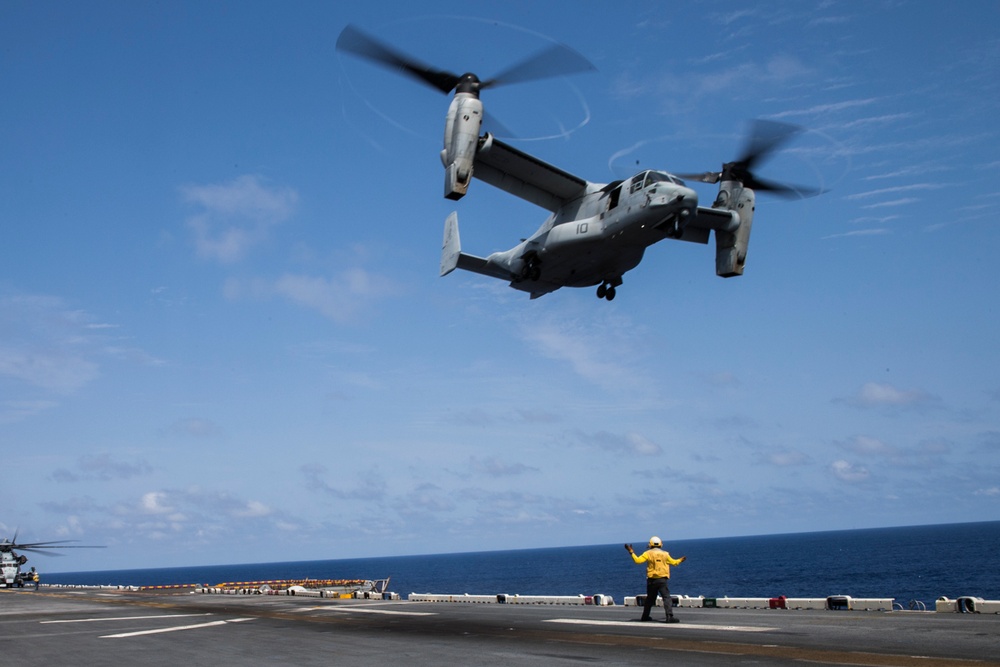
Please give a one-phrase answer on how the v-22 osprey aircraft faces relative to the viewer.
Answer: facing the viewer and to the right of the viewer

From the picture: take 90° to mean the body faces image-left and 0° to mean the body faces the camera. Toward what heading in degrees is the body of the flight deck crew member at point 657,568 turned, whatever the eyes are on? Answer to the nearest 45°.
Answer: approximately 180°

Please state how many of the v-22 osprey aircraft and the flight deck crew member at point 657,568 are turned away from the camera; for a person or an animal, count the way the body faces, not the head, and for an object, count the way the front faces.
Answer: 1

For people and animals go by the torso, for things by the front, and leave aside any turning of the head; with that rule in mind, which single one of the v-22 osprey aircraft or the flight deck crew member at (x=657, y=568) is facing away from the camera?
the flight deck crew member
